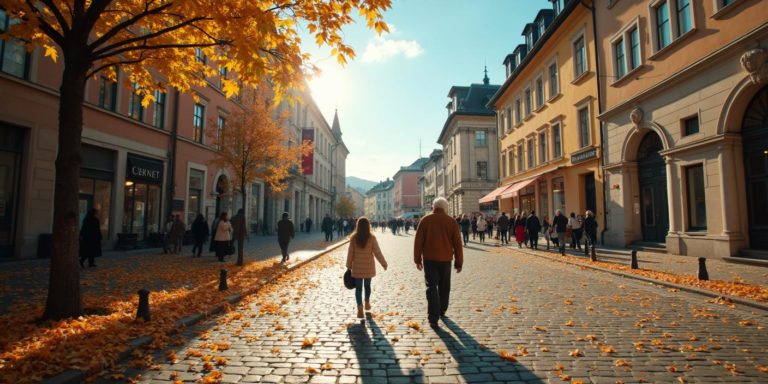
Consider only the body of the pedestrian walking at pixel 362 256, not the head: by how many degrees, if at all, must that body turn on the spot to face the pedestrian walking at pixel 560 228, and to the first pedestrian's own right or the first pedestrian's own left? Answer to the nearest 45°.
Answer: approximately 45° to the first pedestrian's own right

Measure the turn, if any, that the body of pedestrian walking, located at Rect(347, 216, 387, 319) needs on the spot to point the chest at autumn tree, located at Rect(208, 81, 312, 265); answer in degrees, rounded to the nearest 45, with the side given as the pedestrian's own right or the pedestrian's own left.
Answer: approximately 45° to the pedestrian's own left

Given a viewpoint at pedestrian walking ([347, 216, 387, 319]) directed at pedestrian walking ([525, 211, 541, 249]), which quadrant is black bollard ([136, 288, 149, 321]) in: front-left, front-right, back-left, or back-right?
back-left

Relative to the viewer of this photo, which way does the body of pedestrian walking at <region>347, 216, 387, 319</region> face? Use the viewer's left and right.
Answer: facing away from the viewer

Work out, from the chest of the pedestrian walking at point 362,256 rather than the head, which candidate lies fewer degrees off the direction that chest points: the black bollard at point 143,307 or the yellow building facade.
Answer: the yellow building facade

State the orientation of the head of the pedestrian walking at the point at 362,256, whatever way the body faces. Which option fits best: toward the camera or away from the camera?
away from the camera

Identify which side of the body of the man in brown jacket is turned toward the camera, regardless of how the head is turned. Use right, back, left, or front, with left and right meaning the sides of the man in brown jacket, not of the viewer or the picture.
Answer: back

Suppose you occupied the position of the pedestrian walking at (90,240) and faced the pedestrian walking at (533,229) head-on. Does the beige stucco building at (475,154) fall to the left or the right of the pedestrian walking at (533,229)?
left
